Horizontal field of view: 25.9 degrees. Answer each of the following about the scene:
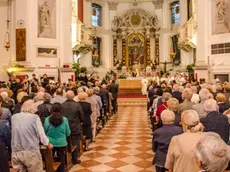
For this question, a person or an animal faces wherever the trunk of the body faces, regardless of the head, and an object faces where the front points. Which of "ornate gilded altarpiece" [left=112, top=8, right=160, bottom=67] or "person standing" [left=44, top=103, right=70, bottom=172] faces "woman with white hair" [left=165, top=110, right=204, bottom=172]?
the ornate gilded altarpiece

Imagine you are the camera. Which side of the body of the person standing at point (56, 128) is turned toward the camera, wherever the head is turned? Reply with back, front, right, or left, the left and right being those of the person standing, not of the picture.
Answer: back

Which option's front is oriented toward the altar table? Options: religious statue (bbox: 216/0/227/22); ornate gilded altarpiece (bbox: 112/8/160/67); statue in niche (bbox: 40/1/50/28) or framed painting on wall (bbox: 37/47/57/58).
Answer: the ornate gilded altarpiece

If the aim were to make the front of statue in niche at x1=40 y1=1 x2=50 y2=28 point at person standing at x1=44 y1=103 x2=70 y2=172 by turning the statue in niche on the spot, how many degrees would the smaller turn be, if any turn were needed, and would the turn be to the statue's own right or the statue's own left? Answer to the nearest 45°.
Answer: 0° — it already faces them

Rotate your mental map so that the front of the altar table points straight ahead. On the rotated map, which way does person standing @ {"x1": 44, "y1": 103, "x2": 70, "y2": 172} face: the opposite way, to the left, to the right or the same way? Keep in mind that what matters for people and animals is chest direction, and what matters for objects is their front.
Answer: the opposite way

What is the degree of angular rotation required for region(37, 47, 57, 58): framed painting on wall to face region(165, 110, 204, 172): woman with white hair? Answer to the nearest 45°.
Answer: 0° — it already faces them
